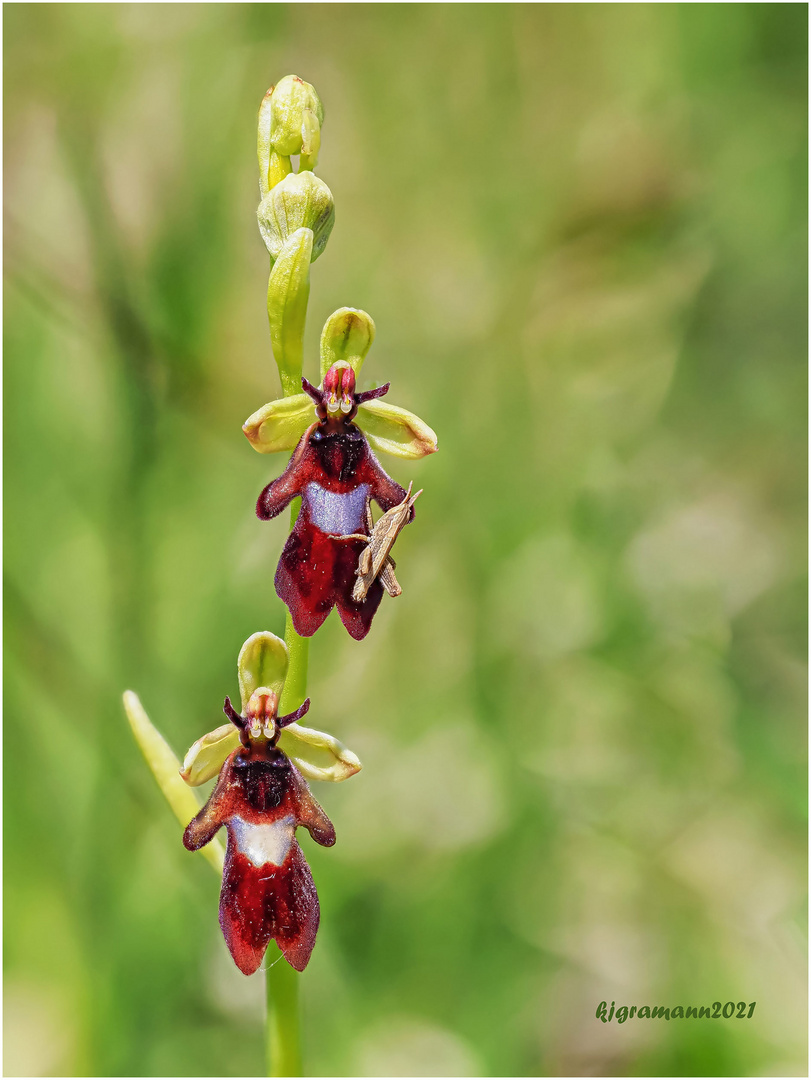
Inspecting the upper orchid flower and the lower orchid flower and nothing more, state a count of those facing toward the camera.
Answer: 2

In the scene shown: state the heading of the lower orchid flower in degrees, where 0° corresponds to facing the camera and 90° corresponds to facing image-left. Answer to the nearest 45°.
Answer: approximately 0°

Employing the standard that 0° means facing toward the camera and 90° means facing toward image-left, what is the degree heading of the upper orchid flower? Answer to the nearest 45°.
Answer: approximately 0°
